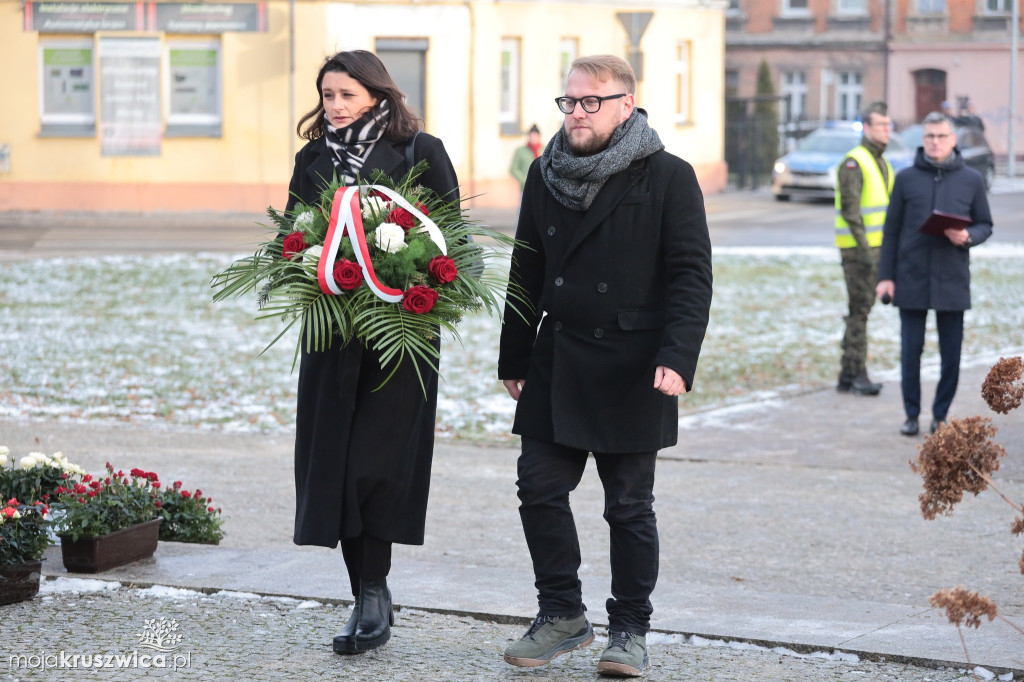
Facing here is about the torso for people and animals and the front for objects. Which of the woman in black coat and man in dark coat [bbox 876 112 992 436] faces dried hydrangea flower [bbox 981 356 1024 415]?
the man in dark coat

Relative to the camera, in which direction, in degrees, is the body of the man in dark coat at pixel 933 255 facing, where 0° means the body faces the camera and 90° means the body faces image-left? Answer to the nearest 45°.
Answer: approximately 0°

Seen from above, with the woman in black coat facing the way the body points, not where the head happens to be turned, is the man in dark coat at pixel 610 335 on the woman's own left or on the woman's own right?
on the woman's own left

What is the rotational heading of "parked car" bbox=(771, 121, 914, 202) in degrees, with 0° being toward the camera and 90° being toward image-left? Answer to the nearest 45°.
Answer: approximately 45°

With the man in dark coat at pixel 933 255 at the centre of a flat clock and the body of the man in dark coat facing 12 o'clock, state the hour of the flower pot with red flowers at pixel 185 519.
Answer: The flower pot with red flowers is roughly at 1 o'clock from the man in dark coat.

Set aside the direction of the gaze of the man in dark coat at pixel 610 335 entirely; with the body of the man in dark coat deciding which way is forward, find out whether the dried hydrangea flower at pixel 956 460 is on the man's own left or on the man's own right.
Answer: on the man's own left
